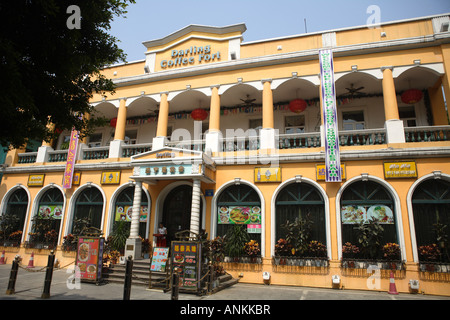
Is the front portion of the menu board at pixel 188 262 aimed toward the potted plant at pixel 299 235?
no

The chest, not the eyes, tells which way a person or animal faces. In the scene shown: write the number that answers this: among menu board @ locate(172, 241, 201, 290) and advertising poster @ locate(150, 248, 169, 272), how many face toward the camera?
2

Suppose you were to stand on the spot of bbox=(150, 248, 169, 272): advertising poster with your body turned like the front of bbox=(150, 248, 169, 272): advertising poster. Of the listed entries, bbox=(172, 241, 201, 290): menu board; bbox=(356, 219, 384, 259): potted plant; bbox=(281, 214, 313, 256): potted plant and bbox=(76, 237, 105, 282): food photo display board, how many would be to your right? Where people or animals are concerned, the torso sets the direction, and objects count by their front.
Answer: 1

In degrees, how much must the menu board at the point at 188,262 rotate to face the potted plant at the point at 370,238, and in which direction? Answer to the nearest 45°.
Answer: approximately 90° to its left

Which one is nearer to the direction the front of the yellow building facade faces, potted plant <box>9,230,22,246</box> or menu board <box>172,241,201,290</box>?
the menu board

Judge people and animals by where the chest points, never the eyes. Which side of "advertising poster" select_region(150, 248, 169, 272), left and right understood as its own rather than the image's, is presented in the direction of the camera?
front

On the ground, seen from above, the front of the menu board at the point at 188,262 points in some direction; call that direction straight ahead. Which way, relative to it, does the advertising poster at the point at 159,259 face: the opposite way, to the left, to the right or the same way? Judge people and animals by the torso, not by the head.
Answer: the same way

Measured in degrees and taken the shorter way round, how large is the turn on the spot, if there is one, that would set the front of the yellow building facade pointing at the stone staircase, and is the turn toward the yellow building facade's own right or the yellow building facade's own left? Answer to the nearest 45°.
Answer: approximately 45° to the yellow building facade's own right

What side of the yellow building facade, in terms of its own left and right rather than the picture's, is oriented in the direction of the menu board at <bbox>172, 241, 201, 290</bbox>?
front

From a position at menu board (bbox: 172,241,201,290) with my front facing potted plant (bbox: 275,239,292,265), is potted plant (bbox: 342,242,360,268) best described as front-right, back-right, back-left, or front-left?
front-right

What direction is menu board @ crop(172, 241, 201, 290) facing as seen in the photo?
toward the camera

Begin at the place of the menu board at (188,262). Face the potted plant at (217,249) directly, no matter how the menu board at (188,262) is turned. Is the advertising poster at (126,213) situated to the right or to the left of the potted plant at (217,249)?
left

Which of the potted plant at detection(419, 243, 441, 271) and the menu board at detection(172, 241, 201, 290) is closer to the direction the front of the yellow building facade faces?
the menu board

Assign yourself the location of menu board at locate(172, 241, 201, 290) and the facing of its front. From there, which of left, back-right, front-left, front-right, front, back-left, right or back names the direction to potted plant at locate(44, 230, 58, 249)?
back-right

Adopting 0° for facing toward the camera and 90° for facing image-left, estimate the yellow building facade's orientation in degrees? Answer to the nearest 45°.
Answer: approximately 45°

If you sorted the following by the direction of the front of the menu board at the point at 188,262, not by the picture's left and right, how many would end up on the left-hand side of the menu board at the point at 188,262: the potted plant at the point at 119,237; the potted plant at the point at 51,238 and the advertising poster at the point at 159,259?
0
